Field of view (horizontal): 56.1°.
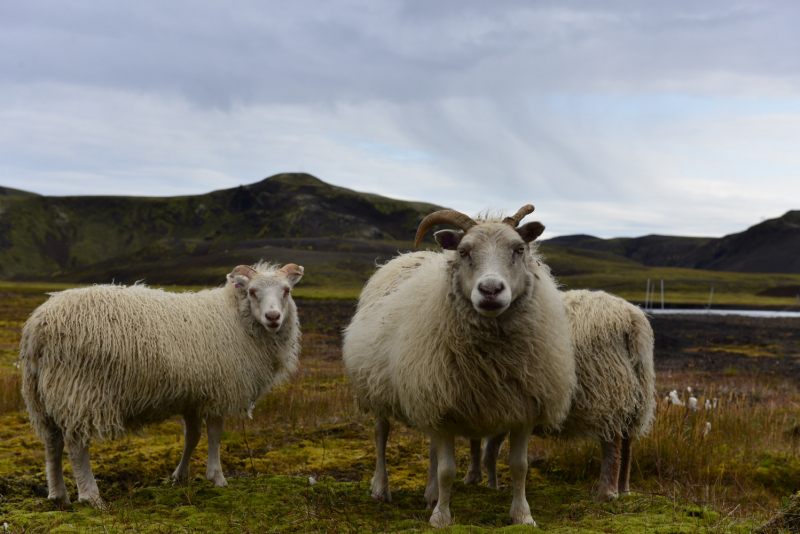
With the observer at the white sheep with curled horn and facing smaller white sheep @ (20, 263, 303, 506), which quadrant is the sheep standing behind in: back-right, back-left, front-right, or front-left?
back-right

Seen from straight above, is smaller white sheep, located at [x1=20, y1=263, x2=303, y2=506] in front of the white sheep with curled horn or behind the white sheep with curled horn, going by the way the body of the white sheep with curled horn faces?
behind

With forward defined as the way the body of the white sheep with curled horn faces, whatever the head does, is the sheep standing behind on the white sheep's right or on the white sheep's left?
on the white sheep's left

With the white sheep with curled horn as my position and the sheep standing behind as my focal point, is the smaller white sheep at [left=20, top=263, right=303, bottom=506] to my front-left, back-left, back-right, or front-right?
back-left

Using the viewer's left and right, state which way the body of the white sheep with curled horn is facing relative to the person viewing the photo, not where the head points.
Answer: facing the viewer and to the right of the viewer
